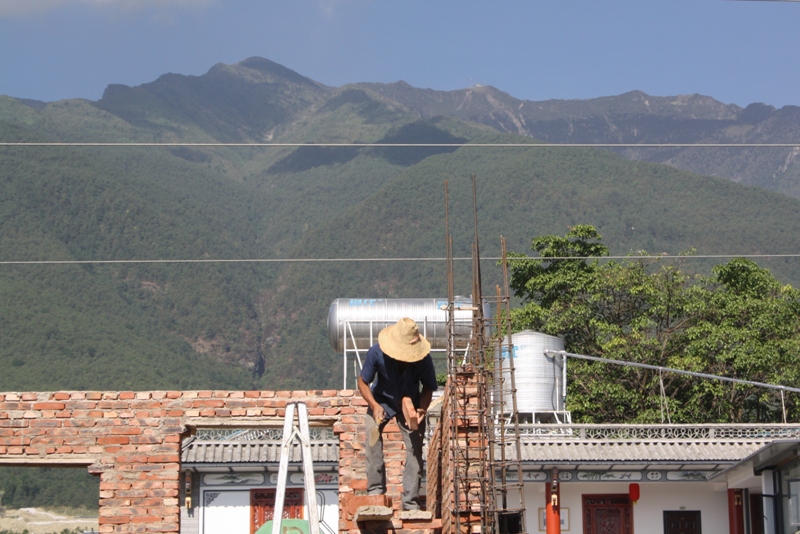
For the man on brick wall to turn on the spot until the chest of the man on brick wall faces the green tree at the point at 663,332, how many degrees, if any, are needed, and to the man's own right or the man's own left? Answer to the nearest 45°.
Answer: approximately 180°

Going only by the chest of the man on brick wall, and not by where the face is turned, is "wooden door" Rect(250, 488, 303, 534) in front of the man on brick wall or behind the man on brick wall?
behind

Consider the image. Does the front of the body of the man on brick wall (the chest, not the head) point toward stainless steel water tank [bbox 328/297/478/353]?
no

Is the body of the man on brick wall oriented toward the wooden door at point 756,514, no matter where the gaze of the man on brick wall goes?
no

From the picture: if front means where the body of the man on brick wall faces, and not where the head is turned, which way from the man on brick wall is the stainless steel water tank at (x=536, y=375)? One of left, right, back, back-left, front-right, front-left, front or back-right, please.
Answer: back

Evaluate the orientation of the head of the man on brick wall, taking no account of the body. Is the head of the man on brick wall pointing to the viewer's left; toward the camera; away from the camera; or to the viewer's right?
toward the camera

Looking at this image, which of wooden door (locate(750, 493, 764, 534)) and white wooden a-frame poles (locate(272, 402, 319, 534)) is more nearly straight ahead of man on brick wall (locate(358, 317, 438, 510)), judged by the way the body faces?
the white wooden a-frame poles

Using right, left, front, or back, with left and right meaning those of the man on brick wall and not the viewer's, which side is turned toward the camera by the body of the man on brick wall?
front

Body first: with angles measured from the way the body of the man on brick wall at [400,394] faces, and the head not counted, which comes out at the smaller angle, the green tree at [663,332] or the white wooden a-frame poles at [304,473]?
the white wooden a-frame poles
